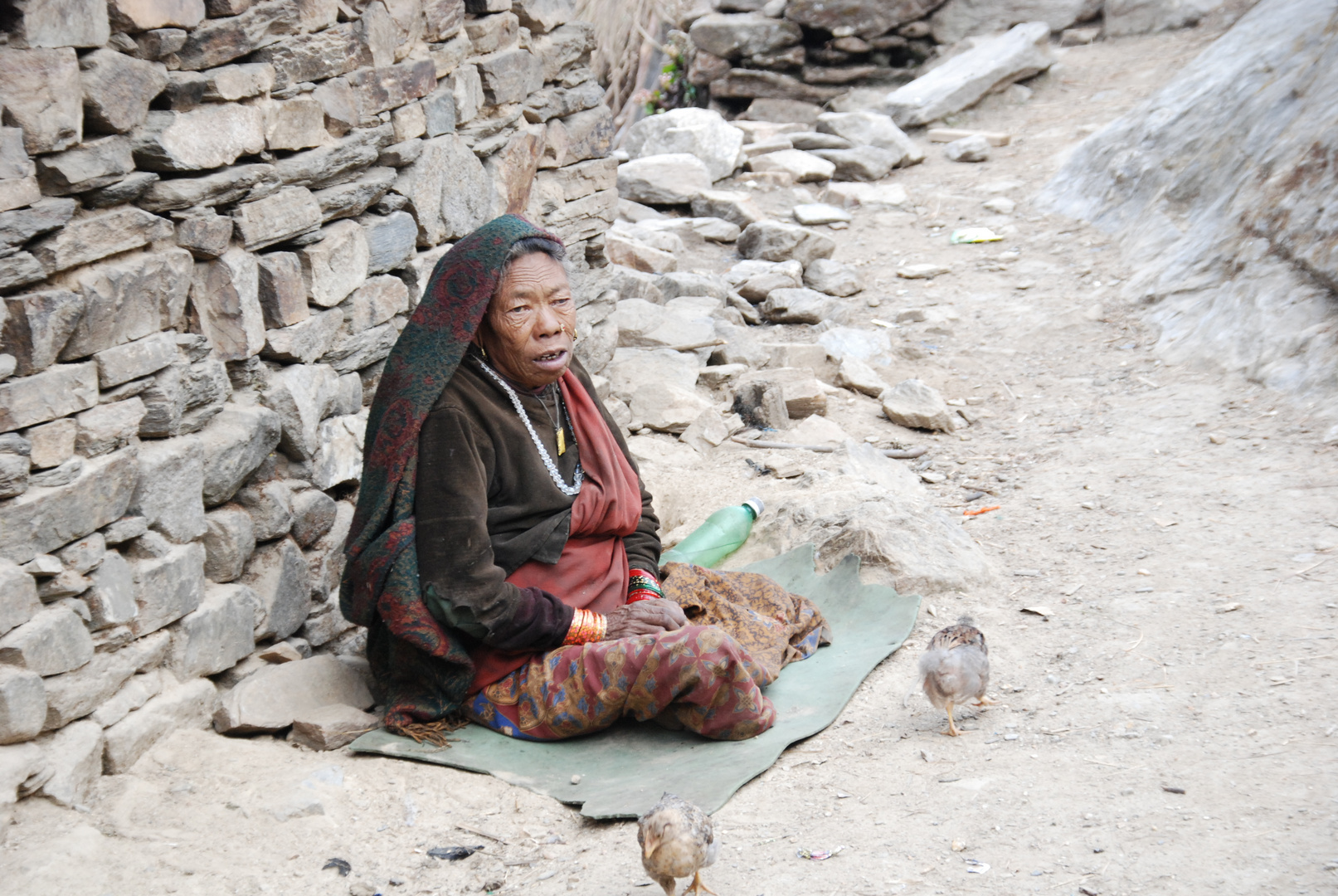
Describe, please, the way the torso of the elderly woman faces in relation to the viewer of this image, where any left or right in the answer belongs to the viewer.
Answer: facing the viewer and to the right of the viewer

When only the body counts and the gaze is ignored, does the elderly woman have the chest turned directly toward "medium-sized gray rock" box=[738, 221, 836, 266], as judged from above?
no

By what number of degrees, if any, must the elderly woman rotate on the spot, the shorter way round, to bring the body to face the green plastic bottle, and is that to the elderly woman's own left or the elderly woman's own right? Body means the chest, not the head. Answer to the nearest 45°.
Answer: approximately 90° to the elderly woman's own left

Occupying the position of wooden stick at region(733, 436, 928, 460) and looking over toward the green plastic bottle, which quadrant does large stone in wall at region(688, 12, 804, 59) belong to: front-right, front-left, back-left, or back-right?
back-right

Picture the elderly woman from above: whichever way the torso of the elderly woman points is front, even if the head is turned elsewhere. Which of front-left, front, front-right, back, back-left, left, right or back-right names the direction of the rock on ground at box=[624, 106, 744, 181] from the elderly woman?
back-left

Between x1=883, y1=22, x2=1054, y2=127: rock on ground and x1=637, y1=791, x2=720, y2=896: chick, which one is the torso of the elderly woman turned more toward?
the chick

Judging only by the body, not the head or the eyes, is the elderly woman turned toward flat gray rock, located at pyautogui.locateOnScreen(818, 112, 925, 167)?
no

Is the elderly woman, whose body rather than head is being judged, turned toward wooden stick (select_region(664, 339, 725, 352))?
no

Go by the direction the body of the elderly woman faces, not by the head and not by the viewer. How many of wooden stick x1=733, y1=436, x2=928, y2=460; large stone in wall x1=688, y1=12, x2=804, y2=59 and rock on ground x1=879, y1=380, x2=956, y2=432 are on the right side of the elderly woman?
0

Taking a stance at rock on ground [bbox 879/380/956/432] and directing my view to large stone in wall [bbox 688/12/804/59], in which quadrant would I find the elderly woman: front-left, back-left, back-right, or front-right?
back-left

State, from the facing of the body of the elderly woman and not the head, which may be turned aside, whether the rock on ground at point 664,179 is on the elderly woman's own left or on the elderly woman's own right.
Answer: on the elderly woman's own left

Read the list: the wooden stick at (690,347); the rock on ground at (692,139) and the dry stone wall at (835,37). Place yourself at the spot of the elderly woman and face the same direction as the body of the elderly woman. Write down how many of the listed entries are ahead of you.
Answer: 0

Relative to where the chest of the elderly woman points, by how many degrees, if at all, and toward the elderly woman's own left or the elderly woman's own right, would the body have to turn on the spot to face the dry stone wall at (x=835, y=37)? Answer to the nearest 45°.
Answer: approximately 135° to the elderly woman's own left

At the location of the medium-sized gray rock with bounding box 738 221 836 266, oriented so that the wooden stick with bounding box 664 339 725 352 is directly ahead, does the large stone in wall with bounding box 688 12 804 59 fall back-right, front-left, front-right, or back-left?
back-right
